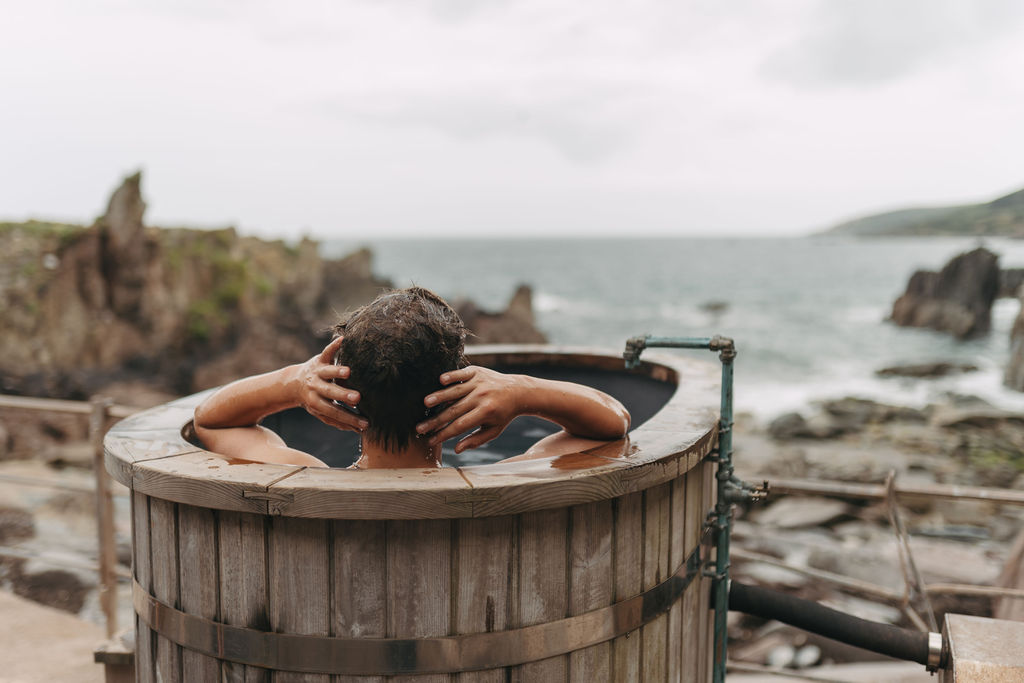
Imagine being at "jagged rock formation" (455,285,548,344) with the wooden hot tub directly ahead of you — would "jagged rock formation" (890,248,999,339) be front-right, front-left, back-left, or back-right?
back-left

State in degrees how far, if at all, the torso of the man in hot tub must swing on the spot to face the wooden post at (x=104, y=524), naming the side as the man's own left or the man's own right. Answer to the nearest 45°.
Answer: approximately 45° to the man's own left

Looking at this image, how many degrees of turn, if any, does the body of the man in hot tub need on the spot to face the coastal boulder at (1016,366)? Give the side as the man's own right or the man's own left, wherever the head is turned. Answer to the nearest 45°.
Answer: approximately 45° to the man's own right

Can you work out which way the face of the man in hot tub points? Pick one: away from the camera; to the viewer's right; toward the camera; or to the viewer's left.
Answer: away from the camera

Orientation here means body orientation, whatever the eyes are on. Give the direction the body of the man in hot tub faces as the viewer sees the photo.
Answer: away from the camera

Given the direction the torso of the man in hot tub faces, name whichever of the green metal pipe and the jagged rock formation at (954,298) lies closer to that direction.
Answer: the jagged rock formation

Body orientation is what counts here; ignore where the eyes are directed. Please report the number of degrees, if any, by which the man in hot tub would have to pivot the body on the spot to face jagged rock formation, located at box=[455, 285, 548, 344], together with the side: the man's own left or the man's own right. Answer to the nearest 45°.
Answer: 0° — they already face it
